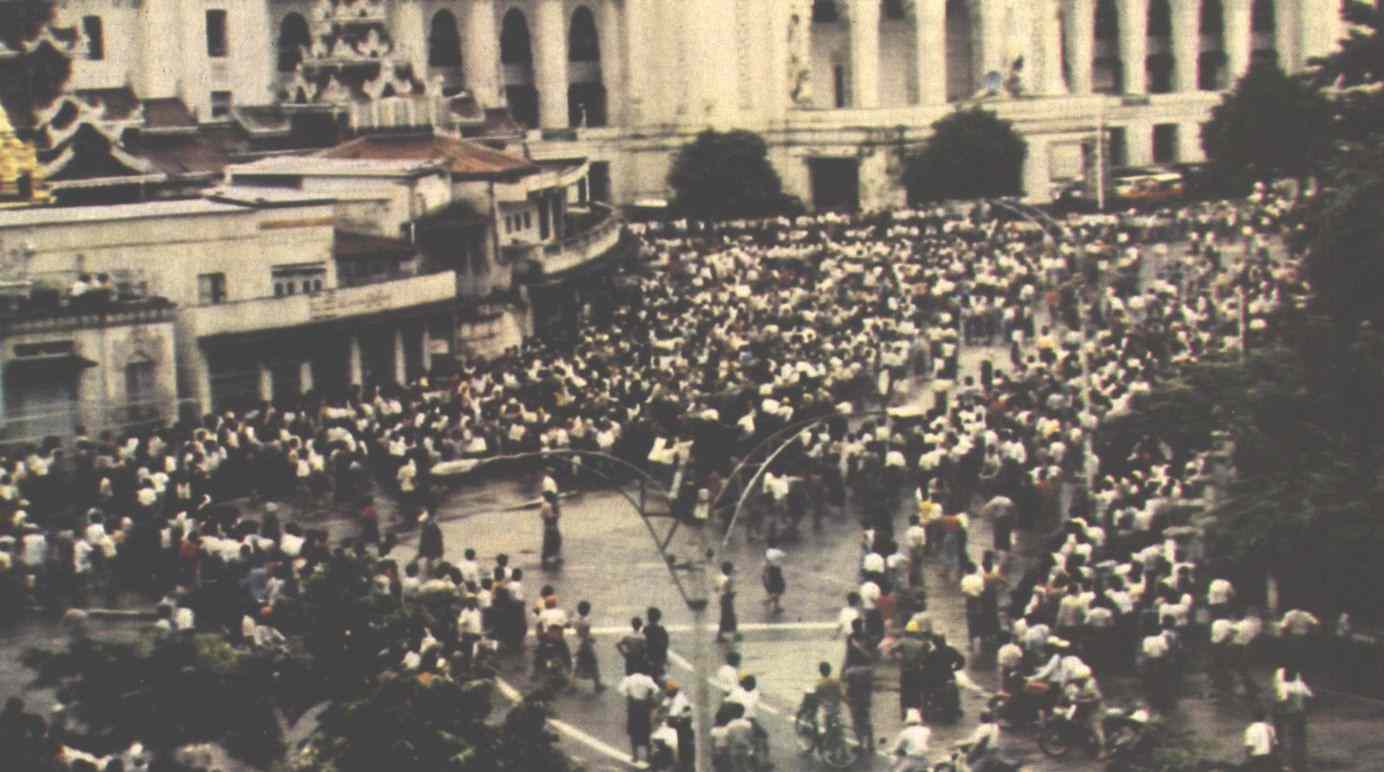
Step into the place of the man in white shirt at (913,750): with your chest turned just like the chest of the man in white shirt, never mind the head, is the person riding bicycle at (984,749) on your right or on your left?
on your right

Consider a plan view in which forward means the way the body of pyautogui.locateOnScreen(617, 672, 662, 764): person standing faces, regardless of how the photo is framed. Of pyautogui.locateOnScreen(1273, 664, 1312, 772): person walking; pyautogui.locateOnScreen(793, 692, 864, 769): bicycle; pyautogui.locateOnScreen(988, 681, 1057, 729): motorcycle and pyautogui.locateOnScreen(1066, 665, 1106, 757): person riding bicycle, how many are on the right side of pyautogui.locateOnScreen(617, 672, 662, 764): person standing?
4

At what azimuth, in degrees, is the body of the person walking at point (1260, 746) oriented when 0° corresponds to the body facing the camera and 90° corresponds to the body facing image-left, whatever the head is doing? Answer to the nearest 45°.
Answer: approximately 180°

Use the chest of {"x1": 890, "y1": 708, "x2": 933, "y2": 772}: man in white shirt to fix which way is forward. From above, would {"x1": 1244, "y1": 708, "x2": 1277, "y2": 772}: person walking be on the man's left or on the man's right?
on the man's right

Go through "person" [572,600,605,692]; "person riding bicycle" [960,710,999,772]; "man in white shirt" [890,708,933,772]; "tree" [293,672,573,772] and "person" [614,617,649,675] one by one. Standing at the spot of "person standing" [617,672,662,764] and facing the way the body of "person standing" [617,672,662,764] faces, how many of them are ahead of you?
2

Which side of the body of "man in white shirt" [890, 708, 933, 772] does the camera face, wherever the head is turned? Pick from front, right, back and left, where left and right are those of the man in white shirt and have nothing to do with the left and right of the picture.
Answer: back

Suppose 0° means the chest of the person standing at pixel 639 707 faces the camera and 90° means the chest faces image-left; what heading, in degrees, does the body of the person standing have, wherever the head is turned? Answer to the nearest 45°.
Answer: approximately 180°

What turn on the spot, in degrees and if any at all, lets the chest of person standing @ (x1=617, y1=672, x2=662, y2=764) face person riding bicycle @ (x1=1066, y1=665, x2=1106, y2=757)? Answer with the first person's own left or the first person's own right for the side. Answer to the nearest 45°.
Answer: approximately 90° to the first person's own right
